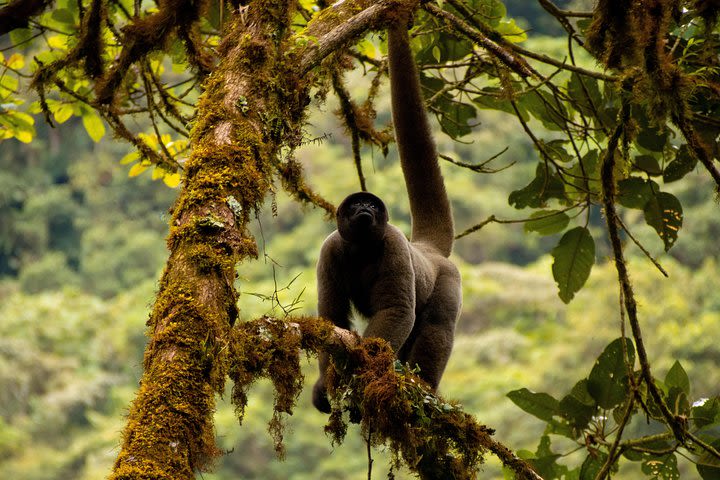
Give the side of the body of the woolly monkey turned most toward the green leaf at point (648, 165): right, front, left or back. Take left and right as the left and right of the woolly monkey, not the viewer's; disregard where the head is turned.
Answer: left

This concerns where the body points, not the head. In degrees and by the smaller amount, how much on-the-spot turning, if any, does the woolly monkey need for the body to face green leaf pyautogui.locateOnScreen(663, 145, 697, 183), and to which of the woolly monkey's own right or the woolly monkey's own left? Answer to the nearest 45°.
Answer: approximately 90° to the woolly monkey's own left

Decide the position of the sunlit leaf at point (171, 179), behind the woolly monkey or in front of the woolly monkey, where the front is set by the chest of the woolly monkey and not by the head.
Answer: in front

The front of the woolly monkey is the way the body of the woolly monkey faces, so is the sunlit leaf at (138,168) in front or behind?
in front

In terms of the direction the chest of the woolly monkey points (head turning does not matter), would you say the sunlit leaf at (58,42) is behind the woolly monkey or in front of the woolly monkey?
in front

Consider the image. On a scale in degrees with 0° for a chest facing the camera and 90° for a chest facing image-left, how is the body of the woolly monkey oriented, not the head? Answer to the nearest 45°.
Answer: approximately 45°

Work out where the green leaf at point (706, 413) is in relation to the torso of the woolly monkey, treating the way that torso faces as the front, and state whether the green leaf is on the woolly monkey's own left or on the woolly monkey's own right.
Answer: on the woolly monkey's own left

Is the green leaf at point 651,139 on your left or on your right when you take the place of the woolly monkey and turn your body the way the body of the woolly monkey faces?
on your left
